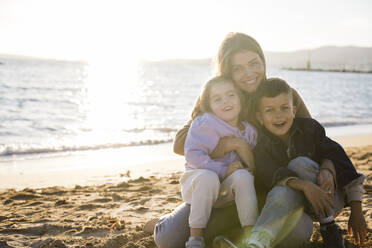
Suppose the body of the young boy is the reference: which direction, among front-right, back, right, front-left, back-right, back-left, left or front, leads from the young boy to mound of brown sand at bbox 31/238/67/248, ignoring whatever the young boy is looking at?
right

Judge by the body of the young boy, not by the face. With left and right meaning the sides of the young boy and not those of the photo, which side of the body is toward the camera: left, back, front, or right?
front

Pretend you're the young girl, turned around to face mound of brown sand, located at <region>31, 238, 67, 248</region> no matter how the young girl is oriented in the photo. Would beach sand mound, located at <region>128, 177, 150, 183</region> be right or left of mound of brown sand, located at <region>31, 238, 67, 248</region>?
right

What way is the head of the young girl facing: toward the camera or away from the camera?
toward the camera

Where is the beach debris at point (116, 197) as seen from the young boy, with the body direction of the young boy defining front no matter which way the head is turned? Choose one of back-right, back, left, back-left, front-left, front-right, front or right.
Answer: back-right

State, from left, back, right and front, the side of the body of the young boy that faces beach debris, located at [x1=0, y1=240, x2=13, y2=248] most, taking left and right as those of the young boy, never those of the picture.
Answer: right

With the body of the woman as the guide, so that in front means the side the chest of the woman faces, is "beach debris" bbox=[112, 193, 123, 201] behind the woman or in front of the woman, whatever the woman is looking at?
behind

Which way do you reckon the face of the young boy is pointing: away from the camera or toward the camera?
toward the camera

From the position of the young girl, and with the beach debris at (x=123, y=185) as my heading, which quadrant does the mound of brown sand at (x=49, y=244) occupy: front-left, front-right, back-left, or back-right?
front-left

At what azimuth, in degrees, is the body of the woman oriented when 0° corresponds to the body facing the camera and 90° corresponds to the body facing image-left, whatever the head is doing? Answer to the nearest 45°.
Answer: approximately 0°
